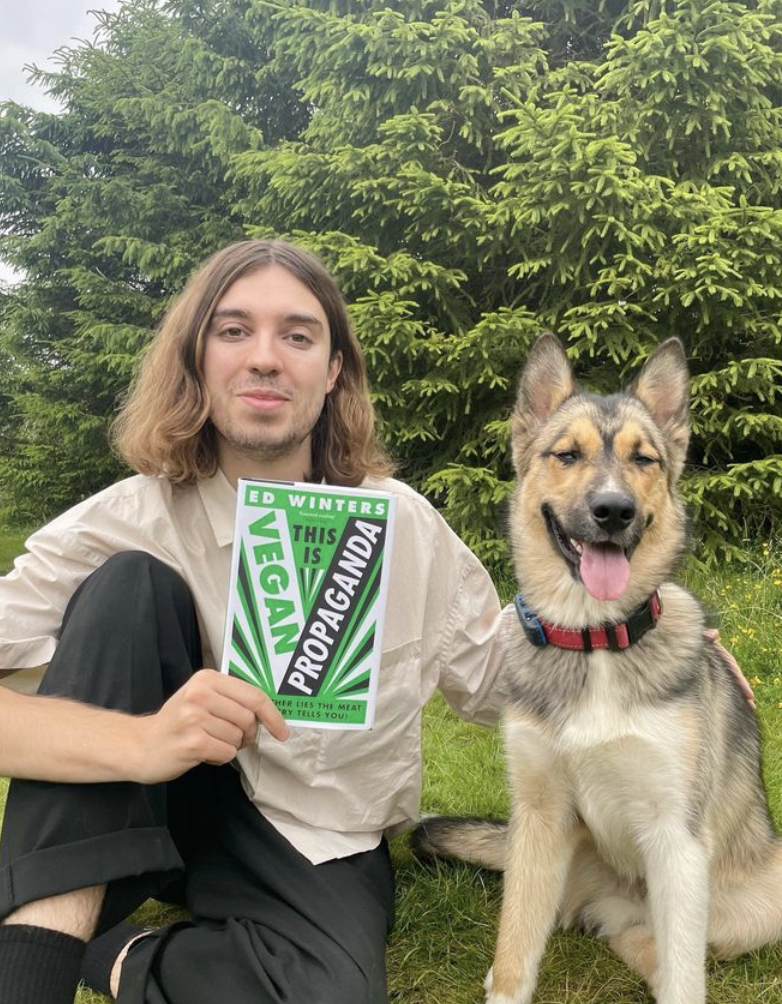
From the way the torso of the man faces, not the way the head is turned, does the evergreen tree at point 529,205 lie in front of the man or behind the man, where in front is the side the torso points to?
behind

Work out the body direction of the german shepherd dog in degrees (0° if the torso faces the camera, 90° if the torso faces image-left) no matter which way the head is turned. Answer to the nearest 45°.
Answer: approximately 0°

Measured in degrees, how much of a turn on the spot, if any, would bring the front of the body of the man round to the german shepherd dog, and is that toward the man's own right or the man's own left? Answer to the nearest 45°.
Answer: approximately 90° to the man's own left

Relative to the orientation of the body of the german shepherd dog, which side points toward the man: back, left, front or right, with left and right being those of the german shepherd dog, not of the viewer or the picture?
right

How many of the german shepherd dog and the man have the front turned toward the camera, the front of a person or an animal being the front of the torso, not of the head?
2
